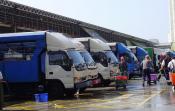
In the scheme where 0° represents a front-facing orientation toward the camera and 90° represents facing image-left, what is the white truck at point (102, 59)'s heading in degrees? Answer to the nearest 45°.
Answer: approximately 315°

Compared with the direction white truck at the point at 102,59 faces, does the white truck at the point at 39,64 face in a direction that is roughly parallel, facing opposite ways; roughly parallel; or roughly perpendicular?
roughly parallel

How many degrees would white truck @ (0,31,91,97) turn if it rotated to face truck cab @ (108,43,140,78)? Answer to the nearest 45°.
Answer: approximately 90° to its left

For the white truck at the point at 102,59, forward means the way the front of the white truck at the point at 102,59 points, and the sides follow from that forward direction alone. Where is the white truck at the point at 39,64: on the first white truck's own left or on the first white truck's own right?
on the first white truck's own right

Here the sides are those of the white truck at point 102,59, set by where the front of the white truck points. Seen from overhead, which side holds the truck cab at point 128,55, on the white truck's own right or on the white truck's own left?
on the white truck's own left

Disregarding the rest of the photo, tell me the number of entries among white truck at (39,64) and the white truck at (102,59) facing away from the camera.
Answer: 0

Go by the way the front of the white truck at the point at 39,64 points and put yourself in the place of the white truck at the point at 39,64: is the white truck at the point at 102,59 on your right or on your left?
on your left

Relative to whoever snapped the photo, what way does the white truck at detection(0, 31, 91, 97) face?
facing the viewer and to the right of the viewer

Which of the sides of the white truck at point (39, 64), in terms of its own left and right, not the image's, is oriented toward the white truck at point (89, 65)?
left
